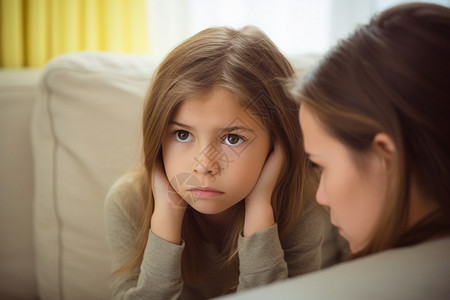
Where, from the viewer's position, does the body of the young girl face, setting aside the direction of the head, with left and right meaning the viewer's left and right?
facing the viewer

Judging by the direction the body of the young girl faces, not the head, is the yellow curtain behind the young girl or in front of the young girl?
behind

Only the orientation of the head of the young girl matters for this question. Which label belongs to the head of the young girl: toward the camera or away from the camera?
toward the camera
